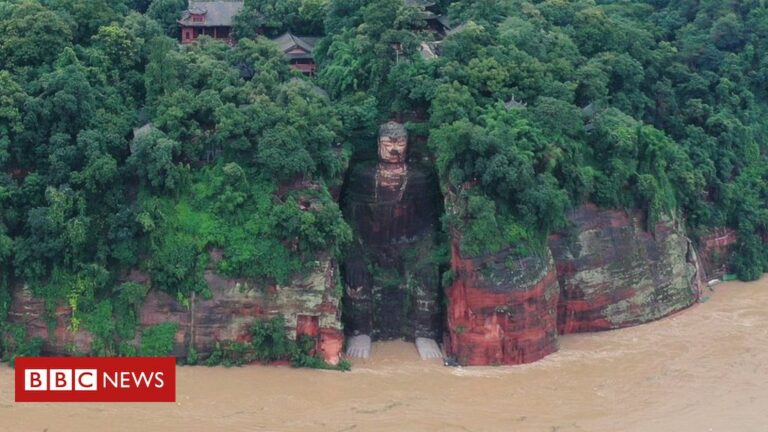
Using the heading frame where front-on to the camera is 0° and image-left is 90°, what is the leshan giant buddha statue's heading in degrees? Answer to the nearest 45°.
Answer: approximately 0°
